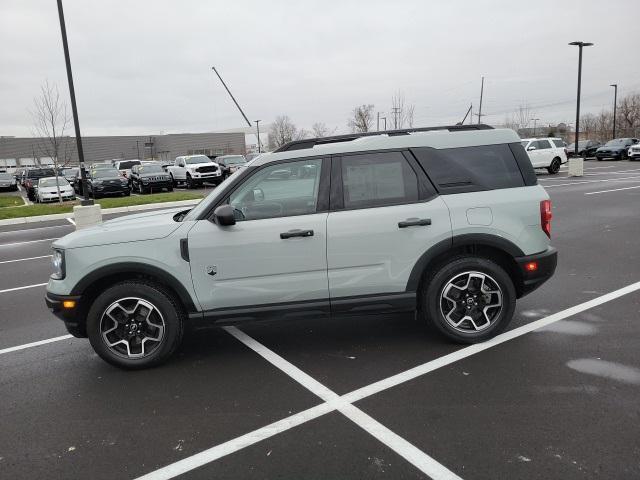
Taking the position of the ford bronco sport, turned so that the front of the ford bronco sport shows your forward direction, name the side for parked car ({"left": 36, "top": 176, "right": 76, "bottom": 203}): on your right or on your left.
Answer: on your right

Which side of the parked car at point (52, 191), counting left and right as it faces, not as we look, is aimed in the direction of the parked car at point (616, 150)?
left

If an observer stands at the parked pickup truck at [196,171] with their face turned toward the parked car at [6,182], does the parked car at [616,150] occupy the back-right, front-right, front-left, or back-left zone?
back-right

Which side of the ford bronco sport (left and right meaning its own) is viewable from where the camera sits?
left

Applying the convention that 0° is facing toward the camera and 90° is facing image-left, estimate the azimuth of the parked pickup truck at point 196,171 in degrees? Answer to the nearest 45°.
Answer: approximately 315°

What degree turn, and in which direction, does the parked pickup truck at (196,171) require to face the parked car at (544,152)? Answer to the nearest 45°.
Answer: approximately 45° to its left

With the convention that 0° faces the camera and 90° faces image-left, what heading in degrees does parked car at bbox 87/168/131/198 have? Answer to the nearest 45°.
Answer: approximately 315°
